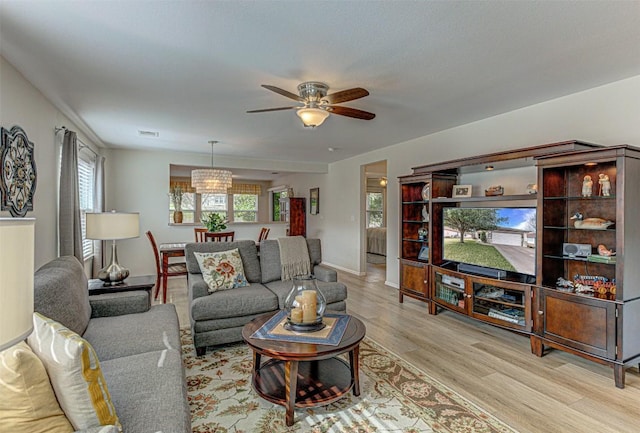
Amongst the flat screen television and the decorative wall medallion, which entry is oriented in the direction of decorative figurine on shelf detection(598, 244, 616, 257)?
the decorative wall medallion

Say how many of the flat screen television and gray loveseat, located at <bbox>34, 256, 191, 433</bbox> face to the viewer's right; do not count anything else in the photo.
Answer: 1

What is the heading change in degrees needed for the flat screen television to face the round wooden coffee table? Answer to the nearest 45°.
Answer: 0° — it already faces it

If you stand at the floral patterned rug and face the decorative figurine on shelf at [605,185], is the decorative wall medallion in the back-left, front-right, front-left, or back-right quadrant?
back-left

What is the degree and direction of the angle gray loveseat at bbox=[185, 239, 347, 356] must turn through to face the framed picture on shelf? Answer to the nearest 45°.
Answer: approximately 45° to its left

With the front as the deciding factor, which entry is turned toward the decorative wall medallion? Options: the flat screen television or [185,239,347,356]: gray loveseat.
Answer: the flat screen television

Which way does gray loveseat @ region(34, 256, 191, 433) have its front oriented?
to the viewer's right

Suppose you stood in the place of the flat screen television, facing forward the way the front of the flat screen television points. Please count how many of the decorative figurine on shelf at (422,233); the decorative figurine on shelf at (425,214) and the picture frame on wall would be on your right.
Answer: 3

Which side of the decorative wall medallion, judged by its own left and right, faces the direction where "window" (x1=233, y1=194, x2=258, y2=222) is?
left

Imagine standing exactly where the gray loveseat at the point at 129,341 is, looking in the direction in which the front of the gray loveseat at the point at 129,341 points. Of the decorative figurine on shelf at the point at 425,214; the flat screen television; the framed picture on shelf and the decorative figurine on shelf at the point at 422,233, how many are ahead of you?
4

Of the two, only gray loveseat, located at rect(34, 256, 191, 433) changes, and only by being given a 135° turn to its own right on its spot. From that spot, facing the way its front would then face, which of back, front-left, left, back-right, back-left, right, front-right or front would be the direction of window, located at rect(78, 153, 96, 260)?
back-right

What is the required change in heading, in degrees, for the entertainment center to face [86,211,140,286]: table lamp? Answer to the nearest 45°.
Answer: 0° — it already faces it

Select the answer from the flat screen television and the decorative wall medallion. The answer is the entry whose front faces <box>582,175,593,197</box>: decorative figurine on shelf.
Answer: the decorative wall medallion

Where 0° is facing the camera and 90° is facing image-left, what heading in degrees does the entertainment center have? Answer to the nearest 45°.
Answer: approximately 45°

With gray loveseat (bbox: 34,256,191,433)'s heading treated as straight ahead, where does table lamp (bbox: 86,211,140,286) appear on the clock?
The table lamp is roughly at 9 o'clock from the gray loveseat.

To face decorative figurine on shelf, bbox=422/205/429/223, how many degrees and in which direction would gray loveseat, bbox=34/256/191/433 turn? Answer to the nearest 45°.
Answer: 0° — it already faces it

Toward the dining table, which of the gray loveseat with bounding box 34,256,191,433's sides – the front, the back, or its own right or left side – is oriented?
left

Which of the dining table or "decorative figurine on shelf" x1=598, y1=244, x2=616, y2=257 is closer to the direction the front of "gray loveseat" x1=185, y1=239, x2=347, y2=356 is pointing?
the decorative figurine on shelf

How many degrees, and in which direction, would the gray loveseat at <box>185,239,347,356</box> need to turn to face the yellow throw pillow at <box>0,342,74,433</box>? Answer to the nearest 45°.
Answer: approximately 45° to its right

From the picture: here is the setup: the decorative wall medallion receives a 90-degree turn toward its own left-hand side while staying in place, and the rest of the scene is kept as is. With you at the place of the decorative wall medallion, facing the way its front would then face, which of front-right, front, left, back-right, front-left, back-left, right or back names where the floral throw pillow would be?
front-right
